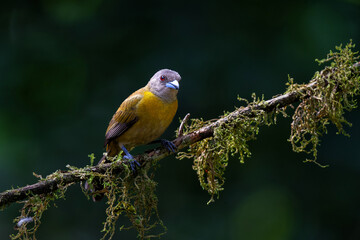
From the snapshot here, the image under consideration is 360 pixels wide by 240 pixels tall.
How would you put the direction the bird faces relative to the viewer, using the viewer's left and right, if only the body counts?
facing the viewer and to the right of the viewer
